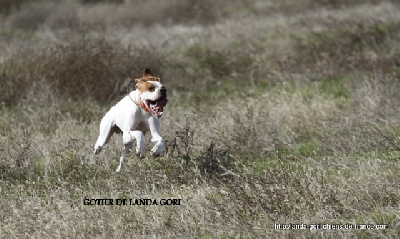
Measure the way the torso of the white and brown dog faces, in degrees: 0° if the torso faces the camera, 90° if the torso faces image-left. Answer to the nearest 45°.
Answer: approximately 315°
